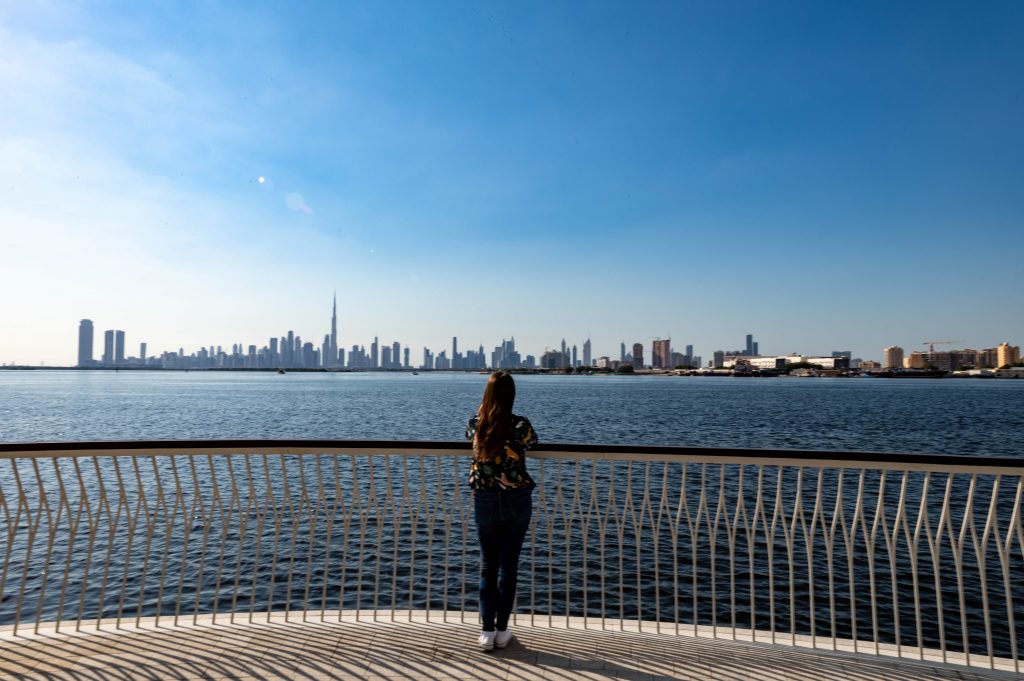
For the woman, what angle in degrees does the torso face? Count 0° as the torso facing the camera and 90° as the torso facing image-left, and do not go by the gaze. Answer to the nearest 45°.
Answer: approximately 180°
